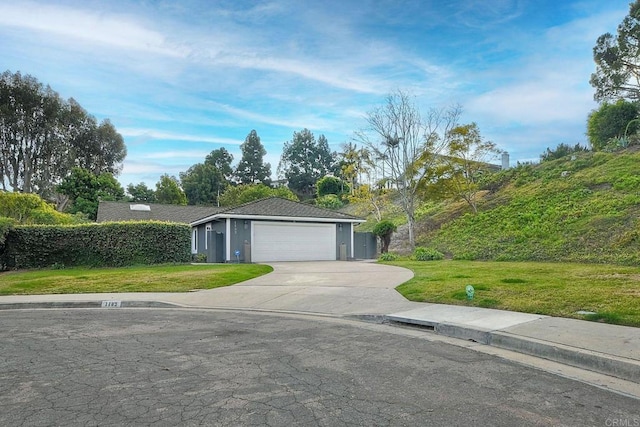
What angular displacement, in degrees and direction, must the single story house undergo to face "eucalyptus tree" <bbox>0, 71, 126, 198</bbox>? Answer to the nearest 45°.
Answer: approximately 135° to its right

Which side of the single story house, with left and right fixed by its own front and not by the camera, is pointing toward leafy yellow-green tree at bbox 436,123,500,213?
left

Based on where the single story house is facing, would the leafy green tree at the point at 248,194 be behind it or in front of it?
behind

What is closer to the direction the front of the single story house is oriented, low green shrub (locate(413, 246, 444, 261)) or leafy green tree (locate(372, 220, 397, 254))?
the low green shrub

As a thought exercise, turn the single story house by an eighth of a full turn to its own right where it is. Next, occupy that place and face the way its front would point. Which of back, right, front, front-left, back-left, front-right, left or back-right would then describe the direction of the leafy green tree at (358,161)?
back

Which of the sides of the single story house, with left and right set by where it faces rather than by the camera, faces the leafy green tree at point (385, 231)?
left

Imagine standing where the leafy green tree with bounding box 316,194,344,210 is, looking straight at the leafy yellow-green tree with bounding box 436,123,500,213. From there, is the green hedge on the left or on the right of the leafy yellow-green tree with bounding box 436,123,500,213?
right

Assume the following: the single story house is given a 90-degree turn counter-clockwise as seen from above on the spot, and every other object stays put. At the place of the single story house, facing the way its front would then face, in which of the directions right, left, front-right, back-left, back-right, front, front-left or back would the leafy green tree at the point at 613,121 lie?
front

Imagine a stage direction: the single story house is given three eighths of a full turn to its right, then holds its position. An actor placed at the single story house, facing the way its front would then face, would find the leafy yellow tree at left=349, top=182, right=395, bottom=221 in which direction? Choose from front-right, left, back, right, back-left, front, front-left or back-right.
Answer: right

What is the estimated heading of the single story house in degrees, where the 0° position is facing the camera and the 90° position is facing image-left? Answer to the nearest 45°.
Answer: approximately 0°

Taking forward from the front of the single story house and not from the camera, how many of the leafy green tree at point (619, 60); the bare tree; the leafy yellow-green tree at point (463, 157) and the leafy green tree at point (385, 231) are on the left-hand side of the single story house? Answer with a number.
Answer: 4

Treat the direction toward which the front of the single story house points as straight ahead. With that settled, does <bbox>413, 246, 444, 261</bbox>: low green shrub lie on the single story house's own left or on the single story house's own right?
on the single story house's own left

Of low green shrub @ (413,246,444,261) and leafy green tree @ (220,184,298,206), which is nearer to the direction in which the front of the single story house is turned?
the low green shrub

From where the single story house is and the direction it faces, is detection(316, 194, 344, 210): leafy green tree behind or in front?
behind

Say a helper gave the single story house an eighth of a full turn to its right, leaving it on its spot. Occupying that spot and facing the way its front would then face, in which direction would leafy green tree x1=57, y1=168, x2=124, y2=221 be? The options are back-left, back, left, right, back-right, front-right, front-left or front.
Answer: right
